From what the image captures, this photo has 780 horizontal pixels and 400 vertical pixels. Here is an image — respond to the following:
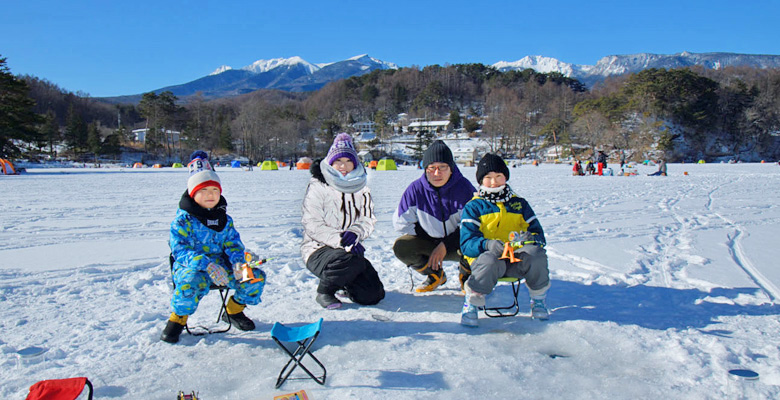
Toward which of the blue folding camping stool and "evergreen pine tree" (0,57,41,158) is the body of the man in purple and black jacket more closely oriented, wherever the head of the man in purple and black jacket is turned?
the blue folding camping stool

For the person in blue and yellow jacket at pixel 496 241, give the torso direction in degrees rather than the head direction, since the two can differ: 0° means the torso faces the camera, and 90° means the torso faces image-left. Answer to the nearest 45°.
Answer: approximately 0°

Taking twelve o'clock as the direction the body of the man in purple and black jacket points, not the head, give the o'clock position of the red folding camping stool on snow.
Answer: The red folding camping stool on snow is roughly at 1 o'clock from the man in purple and black jacket.

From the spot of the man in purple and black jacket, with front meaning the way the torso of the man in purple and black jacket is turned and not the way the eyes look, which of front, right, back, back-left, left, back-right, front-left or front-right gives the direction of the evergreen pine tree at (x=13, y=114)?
back-right

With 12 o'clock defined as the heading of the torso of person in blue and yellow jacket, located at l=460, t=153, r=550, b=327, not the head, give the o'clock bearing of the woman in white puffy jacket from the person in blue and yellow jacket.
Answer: The woman in white puffy jacket is roughly at 3 o'clock from the person in blue and yellow jacket.

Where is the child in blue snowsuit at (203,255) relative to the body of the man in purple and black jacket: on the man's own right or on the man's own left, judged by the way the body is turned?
on the man's own right

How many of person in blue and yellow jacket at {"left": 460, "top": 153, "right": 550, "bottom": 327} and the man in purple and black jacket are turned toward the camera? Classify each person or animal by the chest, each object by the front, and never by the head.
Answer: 2

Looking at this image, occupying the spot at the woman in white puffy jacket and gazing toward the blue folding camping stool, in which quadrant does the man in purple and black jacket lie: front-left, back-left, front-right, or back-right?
back-left
